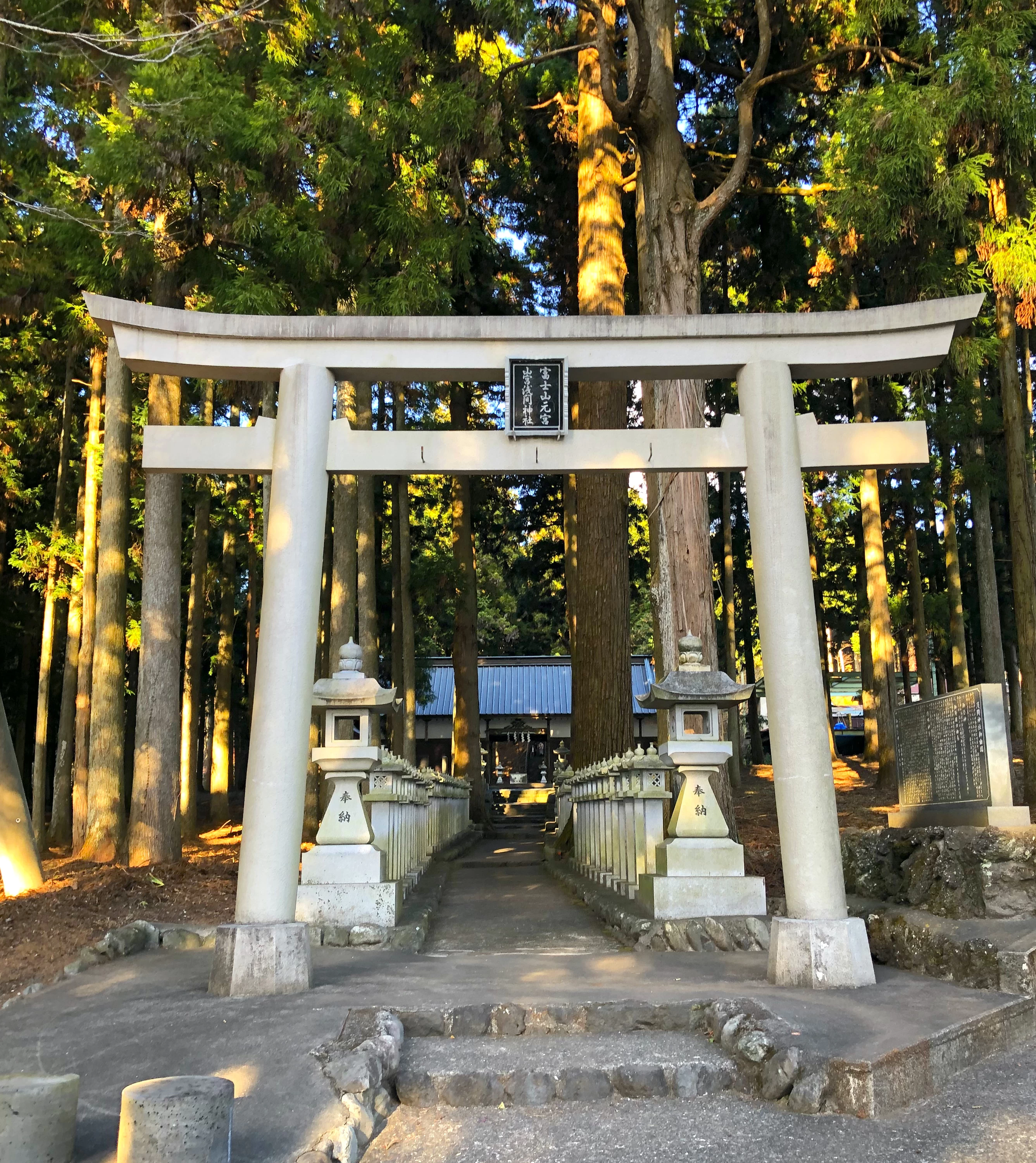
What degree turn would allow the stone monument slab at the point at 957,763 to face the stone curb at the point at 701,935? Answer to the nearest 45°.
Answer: approximately 45° to its right

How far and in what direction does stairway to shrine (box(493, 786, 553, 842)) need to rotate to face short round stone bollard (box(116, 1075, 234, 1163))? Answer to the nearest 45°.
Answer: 0° — it already faces it

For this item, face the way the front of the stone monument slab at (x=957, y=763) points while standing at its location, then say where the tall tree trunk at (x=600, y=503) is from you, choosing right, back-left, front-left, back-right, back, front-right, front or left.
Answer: right

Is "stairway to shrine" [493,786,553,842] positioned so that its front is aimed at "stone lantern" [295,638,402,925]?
yes

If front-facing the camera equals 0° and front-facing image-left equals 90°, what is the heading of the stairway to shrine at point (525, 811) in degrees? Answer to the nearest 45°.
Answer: approximately 0°

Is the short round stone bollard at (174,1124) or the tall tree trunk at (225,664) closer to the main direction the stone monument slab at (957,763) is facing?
the short round stone bollard

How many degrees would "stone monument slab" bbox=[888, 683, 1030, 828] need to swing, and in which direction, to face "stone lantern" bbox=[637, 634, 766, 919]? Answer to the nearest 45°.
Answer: approximately 45° to its right

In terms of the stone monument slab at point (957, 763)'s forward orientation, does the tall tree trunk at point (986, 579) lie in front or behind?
behind
